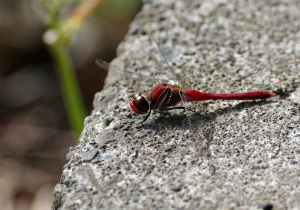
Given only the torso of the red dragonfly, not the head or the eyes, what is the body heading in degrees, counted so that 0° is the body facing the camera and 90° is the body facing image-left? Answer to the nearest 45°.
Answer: approximately 90°
